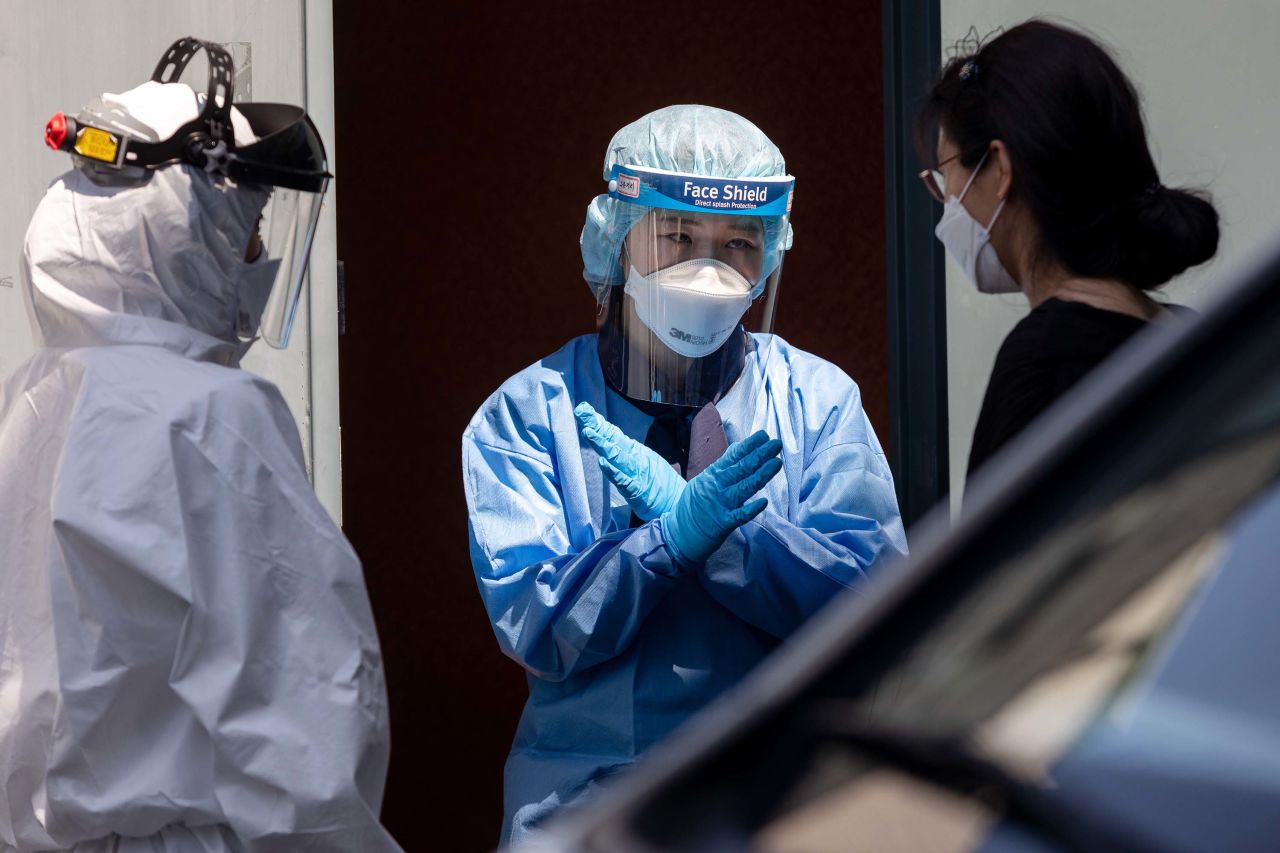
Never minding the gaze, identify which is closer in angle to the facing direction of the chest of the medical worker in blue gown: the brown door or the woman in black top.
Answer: the woman in black top

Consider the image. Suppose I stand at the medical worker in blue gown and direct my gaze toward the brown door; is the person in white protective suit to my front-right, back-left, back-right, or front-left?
back-left

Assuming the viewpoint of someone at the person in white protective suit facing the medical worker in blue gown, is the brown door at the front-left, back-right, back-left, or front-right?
front-left

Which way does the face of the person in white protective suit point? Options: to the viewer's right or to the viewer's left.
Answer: to the viewer's right

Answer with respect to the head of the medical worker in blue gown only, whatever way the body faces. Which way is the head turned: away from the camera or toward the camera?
toward the camera

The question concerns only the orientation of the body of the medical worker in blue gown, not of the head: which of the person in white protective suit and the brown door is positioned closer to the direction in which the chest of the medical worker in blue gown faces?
the person in white protective suit

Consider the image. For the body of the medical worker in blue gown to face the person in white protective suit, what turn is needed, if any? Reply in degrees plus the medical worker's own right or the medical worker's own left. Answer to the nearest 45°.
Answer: approximately 45° to the medical worker's own right

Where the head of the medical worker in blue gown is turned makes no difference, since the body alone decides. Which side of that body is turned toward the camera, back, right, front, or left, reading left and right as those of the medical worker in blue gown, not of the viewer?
front

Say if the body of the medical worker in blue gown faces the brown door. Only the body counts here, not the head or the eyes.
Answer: no
